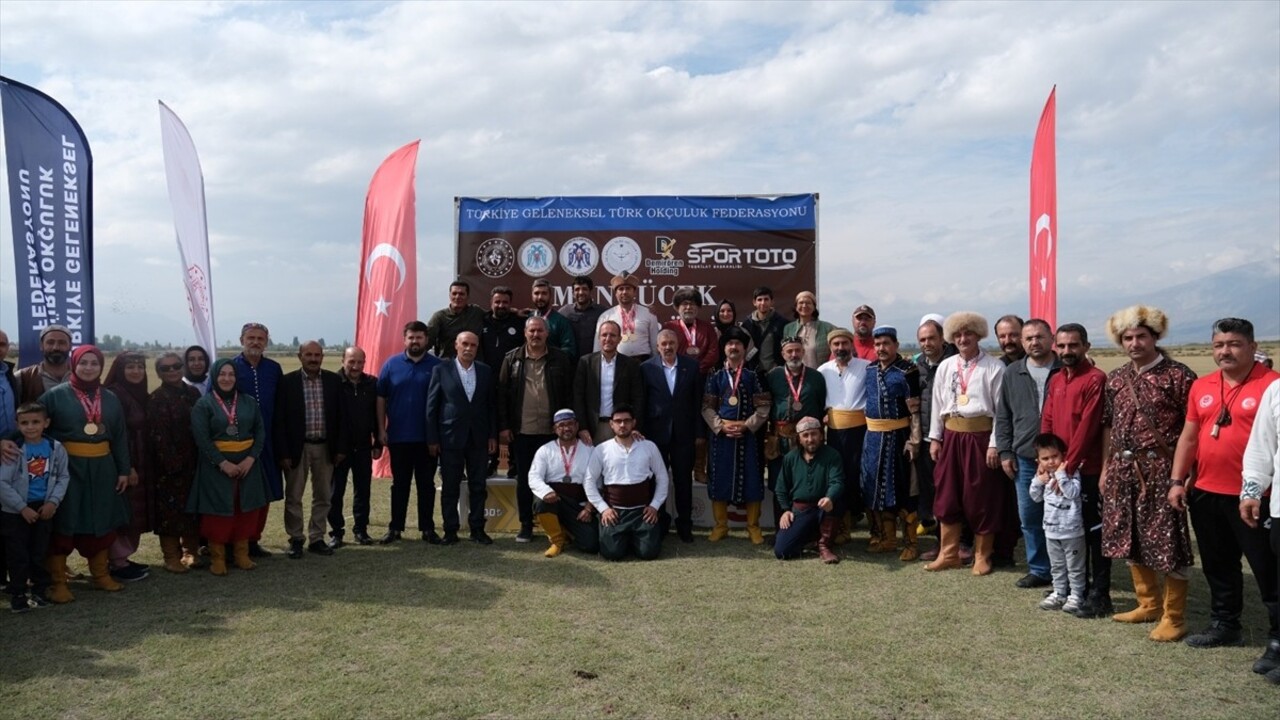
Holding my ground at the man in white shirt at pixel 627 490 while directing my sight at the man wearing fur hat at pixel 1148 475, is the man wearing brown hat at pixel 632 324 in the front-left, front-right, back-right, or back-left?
back-left

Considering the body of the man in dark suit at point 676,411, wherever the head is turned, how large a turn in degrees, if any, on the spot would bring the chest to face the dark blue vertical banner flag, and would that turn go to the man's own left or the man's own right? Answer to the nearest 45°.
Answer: approximately 90° to the man's own right

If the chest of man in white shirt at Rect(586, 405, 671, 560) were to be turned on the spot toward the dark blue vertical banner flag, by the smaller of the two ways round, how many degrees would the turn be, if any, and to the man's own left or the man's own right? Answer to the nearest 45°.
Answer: approximately 90° to the man's own right

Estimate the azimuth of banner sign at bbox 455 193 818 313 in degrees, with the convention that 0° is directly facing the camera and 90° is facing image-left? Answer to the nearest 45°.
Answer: approximately 0°

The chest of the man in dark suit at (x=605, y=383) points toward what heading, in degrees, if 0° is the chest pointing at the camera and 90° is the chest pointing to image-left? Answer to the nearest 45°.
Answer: approximately 0°

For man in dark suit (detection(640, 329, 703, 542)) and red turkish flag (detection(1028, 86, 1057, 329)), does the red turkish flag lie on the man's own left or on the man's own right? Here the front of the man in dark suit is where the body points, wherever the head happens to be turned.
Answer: on the man's own left

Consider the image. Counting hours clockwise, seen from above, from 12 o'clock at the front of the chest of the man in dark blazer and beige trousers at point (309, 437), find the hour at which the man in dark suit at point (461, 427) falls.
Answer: the man in dark suit at point (461, 427) is roughly at 9 o'clock from the man in dark blazer and beige trousers at point (309, 437).
